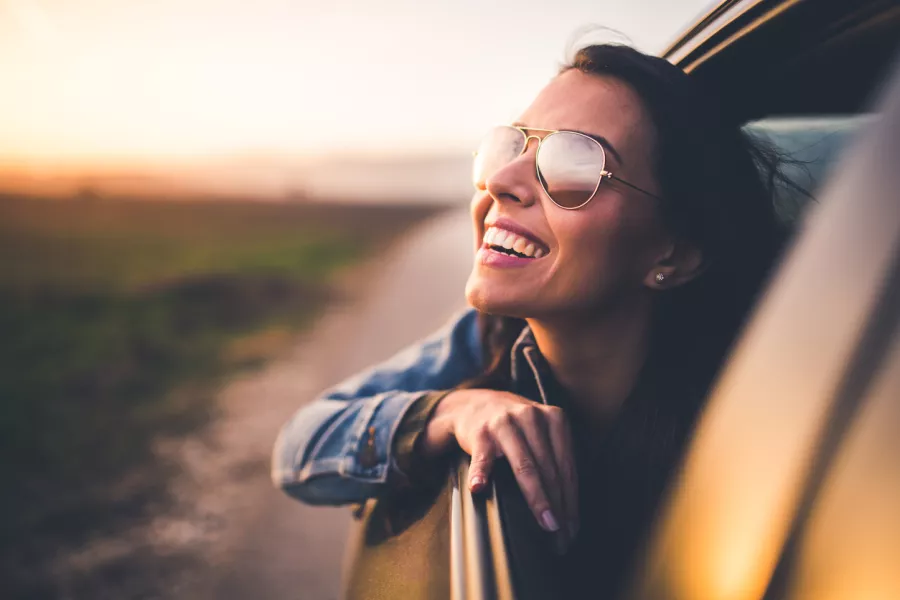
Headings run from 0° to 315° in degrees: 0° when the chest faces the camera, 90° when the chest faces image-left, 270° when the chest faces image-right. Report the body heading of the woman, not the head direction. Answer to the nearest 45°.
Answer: approximately 45°
